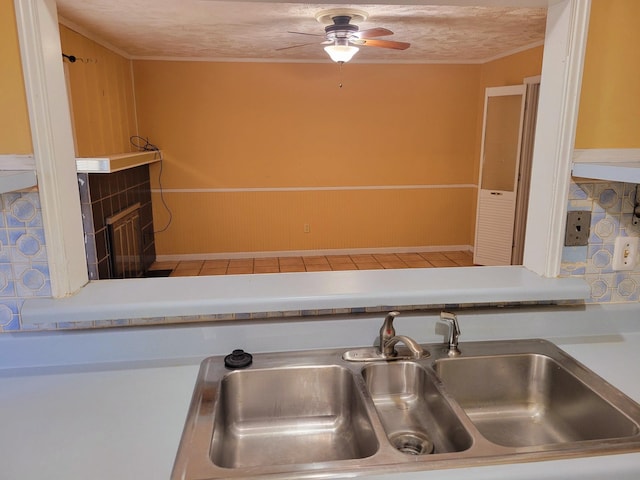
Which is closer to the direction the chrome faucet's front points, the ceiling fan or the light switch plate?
the light switch plate

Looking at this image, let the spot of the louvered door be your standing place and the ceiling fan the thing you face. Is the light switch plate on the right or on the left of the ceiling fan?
left

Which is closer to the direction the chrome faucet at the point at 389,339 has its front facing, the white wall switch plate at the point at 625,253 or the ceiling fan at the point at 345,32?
the white wall switch plate

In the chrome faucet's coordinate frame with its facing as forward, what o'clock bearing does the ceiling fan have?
The ceiling fan is roughly at 7 o'clock from the chrome faucet.

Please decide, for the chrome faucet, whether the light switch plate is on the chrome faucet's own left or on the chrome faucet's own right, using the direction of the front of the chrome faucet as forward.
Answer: on the chrome faucet's own left

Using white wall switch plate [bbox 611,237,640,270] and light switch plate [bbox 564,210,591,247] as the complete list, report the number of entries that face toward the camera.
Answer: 2

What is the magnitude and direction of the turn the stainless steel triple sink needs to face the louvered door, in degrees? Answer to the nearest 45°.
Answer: approximately 180°
